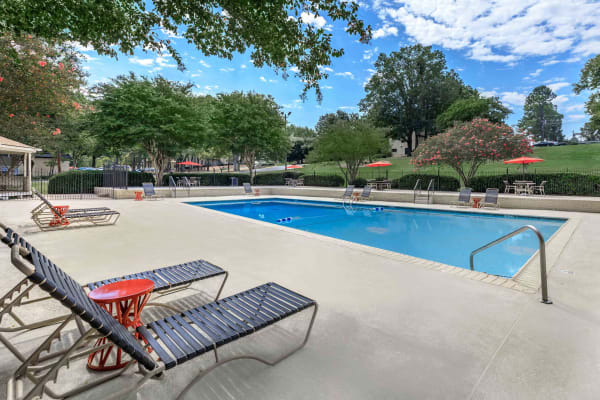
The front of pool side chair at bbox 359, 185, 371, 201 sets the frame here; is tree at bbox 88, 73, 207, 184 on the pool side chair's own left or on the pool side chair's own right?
on the pool side chair's own right

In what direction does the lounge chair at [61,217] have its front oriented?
to the viewer's right

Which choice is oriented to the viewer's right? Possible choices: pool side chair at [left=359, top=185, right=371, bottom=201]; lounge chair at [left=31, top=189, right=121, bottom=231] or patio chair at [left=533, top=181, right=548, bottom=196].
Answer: the lounge chair

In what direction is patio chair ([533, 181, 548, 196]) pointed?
to the viewer's left

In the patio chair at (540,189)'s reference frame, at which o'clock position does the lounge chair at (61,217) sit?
The lounge chair is roughly at 10 o'clock from the patio chair.

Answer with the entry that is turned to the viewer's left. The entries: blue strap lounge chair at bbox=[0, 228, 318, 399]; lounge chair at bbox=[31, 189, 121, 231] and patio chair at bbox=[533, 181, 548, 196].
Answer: the patio chair
